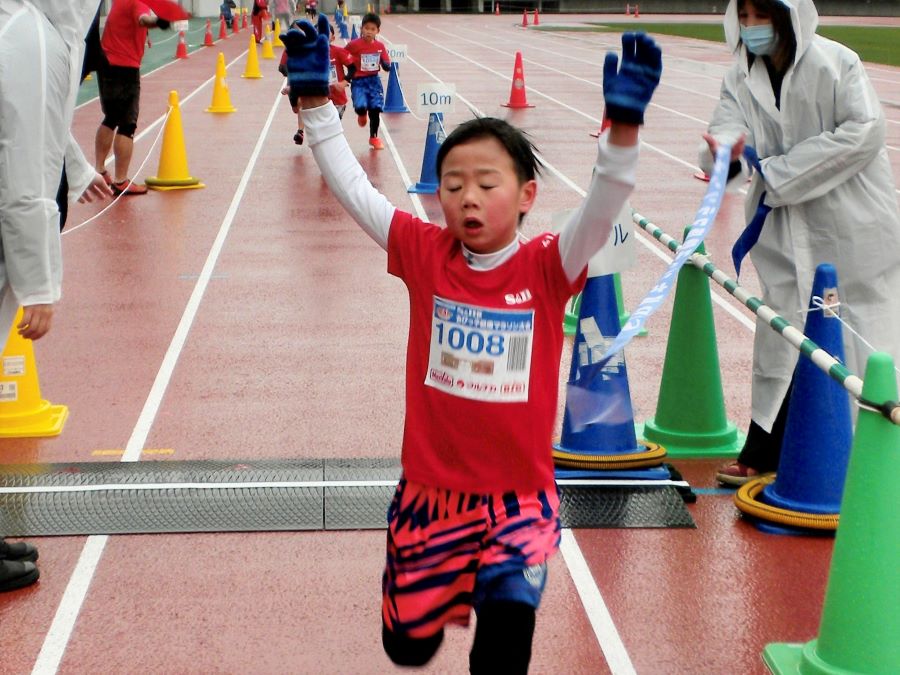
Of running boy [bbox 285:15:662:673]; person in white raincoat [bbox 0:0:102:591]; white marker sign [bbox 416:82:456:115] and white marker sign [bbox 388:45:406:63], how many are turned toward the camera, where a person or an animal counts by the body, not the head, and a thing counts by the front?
3

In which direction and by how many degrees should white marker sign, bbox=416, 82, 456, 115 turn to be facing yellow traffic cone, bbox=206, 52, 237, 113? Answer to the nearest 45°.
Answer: approximately 135° to its right

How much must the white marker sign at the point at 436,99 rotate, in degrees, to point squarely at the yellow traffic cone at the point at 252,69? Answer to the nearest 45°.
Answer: approximately 180°

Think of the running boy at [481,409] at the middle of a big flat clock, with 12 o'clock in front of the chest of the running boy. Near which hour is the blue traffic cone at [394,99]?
The blue traffic cone is roughly at 6 o'clock from the running boy.

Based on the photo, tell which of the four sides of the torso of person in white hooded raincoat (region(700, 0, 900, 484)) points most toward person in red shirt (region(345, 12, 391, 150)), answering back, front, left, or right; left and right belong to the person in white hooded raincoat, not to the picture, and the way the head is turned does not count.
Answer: right

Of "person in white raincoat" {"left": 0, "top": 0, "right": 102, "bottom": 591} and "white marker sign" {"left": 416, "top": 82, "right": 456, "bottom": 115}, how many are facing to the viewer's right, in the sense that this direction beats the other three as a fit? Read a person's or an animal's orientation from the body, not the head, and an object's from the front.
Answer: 1

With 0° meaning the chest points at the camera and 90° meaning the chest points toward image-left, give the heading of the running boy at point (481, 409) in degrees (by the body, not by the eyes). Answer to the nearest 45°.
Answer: approximately 0°

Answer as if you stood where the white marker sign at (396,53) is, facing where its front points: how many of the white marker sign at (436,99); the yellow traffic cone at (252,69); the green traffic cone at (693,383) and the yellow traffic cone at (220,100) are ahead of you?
2

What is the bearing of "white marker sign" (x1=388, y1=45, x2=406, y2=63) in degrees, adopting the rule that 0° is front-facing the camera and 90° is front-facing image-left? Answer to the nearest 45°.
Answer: approximately 0°

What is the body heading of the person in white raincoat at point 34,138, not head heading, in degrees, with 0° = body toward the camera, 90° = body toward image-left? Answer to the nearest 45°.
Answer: approximately 270°
